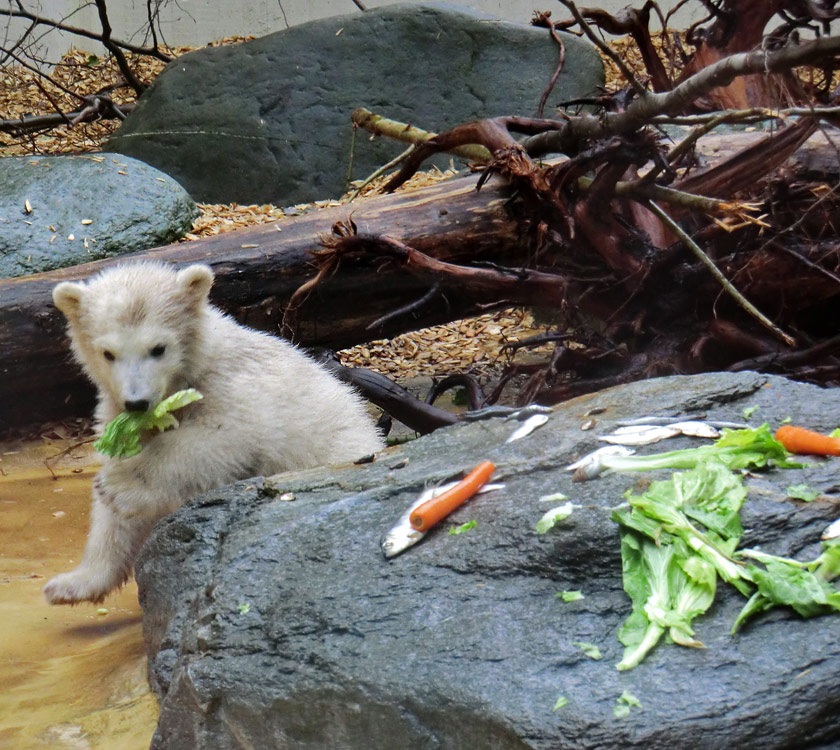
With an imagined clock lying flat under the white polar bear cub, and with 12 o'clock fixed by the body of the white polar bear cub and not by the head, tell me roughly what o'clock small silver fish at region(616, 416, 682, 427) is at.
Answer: The small silver fish is roughly at 7 o'clock from the white polar bear cub.

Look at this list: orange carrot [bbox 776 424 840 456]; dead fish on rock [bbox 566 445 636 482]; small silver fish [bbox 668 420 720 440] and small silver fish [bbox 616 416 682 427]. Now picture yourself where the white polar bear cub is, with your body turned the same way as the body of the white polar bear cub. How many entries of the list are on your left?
4

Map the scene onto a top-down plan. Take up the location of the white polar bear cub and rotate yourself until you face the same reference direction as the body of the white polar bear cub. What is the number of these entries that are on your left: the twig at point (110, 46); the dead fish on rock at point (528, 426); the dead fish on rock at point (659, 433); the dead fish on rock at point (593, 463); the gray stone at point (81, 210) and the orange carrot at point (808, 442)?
4

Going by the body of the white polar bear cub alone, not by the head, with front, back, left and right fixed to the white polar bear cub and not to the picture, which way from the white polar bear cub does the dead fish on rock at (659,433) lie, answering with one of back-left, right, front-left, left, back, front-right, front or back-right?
left

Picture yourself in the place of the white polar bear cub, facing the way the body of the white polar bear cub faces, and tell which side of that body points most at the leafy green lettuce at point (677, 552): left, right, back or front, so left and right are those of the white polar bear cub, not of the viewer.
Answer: left

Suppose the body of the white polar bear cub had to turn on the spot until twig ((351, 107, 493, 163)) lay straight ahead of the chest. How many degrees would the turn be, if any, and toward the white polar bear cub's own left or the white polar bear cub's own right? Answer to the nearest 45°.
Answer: approximately 180°

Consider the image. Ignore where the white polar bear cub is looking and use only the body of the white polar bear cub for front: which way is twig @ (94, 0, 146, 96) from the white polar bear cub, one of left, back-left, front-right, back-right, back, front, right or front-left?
back-right

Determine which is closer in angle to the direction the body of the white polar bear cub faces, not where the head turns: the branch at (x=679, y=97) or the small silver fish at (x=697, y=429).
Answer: the small silver fish

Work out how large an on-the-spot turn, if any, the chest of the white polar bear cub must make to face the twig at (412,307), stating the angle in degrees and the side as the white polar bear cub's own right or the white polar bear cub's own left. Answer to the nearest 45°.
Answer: approximately 180°

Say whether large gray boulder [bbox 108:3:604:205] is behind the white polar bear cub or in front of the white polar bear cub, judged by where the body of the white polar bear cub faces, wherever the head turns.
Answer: behind

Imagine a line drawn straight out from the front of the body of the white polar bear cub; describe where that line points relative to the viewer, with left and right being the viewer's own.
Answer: facing the viewer and to the left of the viewer

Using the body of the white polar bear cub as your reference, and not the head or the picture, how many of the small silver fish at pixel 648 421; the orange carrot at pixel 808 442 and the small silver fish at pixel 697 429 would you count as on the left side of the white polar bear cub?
3

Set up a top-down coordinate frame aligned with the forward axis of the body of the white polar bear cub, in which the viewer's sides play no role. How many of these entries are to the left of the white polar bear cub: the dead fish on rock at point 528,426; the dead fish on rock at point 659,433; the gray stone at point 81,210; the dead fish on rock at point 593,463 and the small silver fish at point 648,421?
4

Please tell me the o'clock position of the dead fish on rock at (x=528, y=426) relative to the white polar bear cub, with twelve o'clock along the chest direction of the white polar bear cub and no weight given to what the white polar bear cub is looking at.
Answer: The dead fish on rock is roughly at 9 o'clock from the white polar bear cub.
